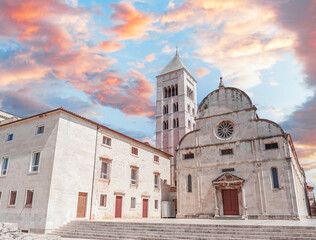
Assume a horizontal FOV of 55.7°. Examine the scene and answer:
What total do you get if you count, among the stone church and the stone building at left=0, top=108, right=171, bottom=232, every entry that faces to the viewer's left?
0

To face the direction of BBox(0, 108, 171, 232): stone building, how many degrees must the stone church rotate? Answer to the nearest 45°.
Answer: approximately 45° to its right

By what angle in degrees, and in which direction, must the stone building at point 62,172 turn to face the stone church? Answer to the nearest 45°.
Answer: approximately 45° to its left

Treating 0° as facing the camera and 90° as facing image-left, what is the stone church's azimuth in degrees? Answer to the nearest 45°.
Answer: approximately 0°

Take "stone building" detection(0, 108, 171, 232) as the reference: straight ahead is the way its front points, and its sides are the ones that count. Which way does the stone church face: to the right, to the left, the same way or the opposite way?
to the right

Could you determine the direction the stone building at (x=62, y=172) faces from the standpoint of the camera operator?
facing the viewer and to the right of the viewer
